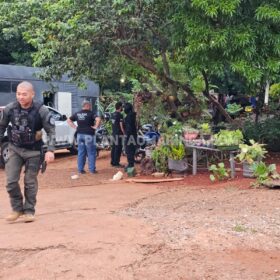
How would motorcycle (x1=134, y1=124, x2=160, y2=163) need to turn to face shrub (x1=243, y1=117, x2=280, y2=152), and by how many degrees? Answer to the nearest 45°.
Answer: approximately 135° to its left

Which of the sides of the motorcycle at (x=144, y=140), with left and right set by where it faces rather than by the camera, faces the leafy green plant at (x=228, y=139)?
left

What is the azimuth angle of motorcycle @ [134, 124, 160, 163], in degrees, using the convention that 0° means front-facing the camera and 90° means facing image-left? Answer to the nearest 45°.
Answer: approximately 45°

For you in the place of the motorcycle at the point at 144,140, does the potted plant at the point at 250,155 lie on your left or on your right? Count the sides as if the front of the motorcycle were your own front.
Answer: on your left

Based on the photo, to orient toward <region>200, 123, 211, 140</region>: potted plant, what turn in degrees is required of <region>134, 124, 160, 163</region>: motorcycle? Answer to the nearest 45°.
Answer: approximately 90° to its left

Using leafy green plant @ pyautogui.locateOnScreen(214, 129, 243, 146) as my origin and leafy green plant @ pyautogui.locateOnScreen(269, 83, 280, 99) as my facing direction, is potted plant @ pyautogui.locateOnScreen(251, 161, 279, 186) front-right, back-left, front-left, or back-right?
back-right

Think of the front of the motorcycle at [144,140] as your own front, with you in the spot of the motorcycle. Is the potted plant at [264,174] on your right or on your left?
on your left

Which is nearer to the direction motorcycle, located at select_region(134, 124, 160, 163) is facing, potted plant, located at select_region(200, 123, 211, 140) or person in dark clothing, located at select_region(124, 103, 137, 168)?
the person in dark clothing

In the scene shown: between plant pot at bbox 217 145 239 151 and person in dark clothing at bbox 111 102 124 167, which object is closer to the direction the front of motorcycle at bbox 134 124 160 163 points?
the person in dark clothing

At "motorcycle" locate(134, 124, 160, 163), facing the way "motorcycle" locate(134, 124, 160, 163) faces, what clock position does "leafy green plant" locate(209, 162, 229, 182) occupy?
The leafy green plant is roughly at 10 o'clock from the motorcycle.

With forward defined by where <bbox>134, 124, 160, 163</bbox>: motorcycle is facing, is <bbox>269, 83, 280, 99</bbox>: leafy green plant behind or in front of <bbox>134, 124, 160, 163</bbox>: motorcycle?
behind

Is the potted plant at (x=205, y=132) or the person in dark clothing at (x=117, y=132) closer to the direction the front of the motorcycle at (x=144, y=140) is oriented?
the person in dark clothing

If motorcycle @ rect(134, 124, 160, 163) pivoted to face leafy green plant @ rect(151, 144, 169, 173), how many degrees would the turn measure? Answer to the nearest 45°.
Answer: approximately 45° to its left
